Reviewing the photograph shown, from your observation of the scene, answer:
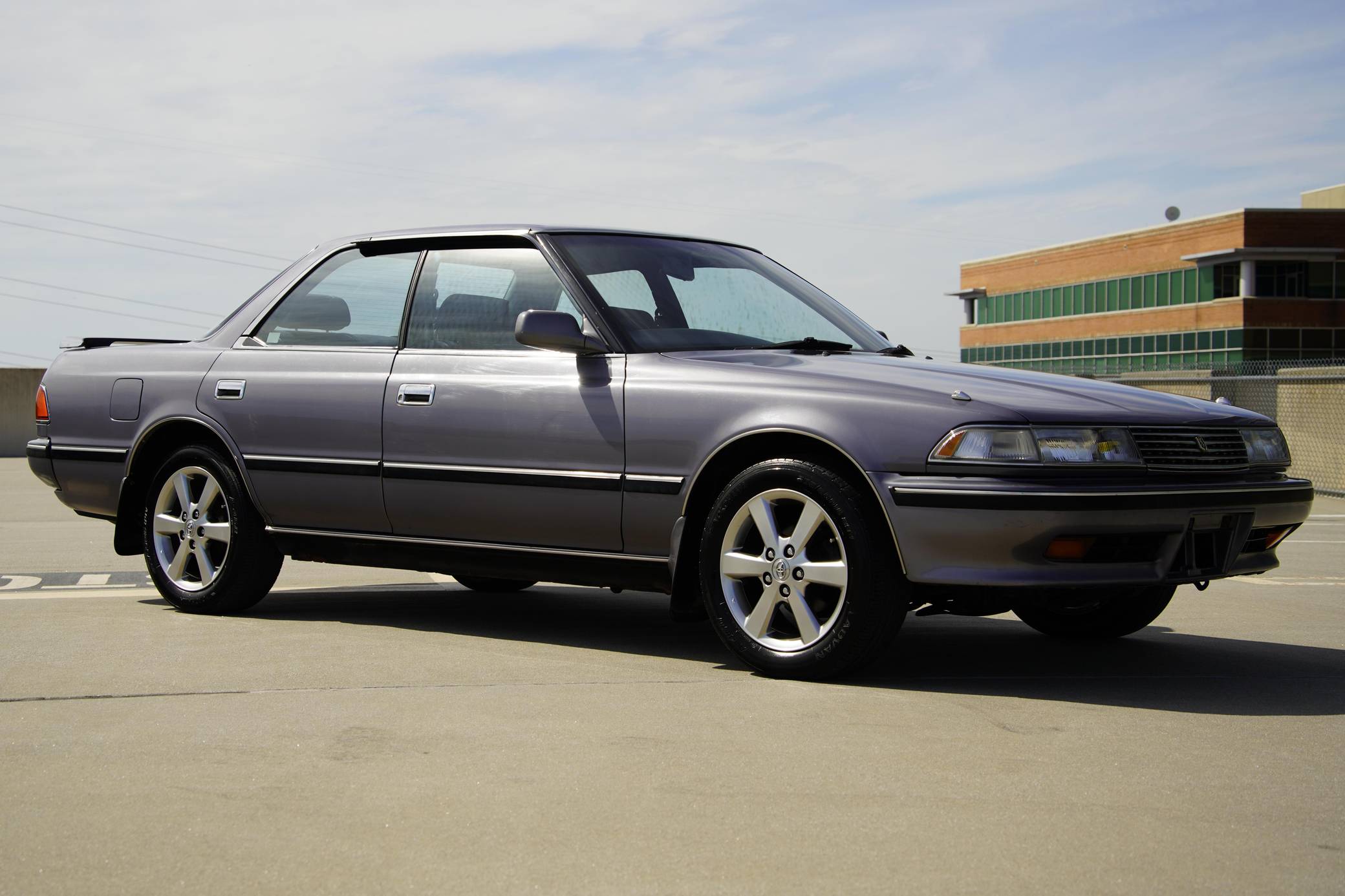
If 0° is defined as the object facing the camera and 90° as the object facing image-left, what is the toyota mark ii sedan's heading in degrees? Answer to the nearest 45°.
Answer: approximately 315°

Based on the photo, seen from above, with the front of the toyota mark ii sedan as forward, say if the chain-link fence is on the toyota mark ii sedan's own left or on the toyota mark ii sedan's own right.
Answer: on the toyota mark ii sedan's own left
